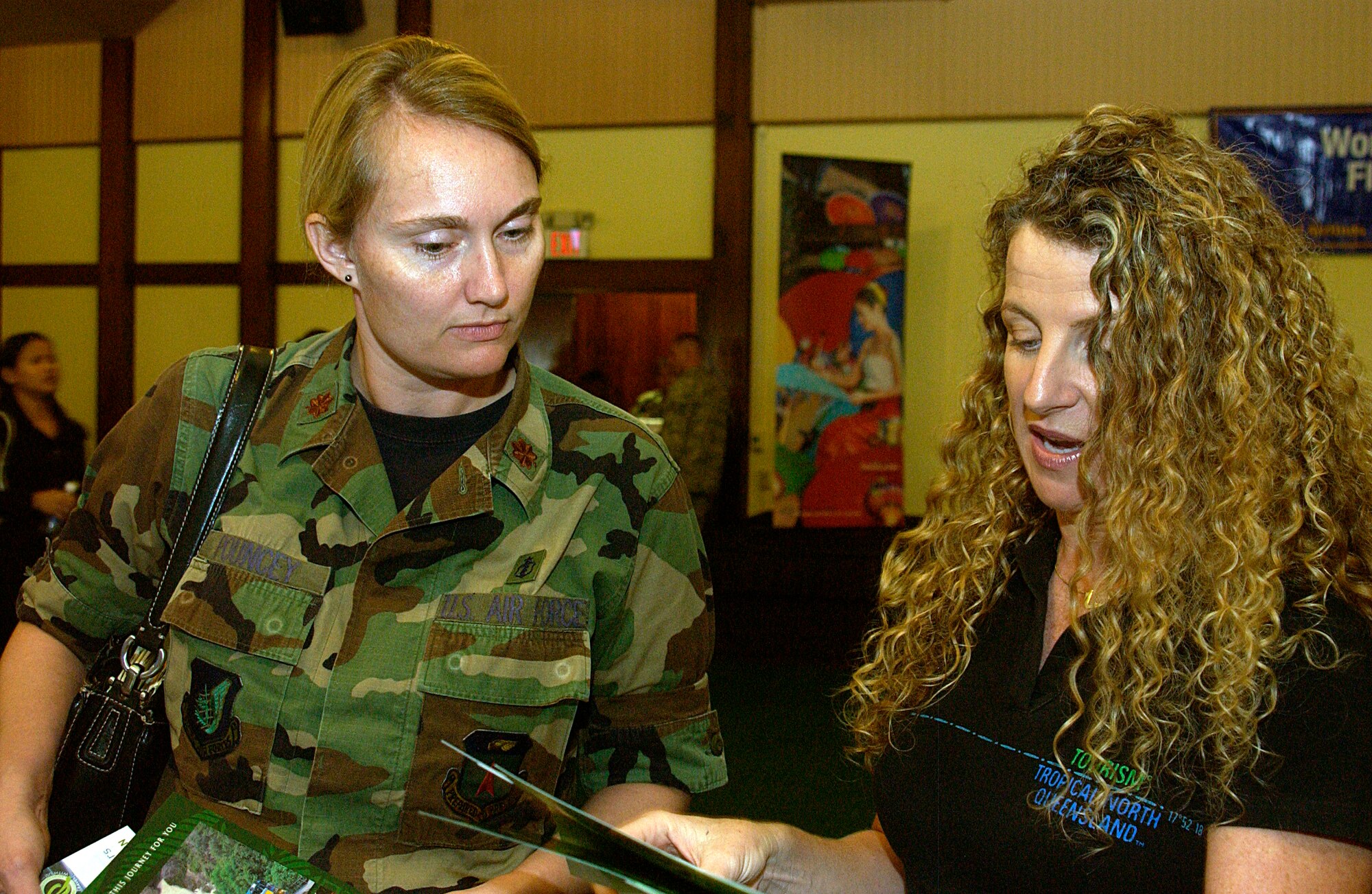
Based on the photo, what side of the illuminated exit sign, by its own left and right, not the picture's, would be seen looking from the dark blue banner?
left

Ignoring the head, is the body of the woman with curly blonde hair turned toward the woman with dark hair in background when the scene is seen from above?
no

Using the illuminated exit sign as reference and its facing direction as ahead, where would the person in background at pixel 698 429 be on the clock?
The person in background is roughly at 11 o'clock from the illuminated exit sign.

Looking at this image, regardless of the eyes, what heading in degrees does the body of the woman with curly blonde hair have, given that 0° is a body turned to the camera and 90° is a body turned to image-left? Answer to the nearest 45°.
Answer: approximately 45°

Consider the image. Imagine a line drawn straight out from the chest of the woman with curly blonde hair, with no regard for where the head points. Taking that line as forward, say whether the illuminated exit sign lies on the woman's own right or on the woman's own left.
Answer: on the woman's own right

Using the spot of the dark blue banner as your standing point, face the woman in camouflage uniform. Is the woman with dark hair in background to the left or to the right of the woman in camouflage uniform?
right

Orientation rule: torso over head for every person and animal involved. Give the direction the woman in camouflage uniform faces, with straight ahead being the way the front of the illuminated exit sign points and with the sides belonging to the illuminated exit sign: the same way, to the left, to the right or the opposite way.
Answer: the same way

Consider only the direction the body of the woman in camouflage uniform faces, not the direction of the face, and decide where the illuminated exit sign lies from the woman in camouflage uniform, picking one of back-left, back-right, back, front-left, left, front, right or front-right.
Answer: back

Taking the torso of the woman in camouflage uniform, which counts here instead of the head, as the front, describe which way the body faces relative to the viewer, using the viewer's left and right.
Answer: facing the viewer

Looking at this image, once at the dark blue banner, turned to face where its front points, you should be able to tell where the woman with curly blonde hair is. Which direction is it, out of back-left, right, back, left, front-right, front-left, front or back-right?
front

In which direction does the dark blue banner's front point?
toward the camera

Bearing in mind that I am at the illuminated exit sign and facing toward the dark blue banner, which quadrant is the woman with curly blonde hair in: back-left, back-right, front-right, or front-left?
front-right

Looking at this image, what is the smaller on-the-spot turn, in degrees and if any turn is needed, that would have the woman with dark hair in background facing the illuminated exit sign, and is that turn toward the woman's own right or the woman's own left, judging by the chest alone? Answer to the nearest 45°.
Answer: approximately 90° to the woman's own left

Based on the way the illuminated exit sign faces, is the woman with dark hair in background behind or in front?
in front

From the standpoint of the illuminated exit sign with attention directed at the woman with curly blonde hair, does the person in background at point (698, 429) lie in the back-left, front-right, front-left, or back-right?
front-left

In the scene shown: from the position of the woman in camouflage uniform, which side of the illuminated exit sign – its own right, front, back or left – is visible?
front

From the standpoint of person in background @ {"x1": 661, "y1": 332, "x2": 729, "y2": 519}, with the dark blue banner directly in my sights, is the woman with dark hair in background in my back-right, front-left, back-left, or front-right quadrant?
back-right

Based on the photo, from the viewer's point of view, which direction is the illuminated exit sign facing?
toward the camera

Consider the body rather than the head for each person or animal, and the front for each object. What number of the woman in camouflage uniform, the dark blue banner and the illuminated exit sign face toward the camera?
3

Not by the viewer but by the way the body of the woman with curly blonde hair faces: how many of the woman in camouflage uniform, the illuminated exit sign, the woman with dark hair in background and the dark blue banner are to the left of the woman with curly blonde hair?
0
